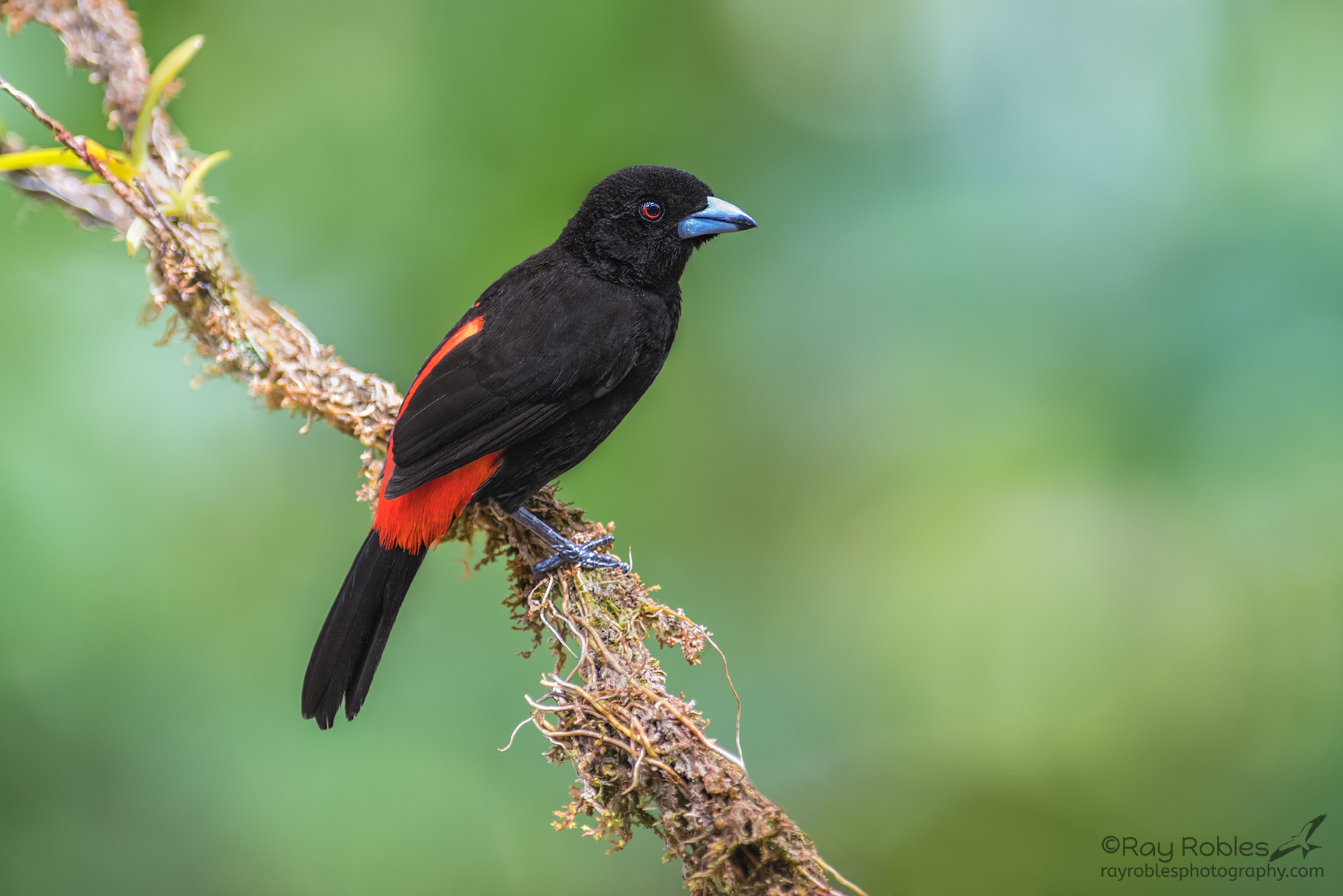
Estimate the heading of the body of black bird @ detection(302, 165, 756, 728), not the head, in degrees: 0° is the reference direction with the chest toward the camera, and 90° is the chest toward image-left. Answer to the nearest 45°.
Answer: approximately 270°
